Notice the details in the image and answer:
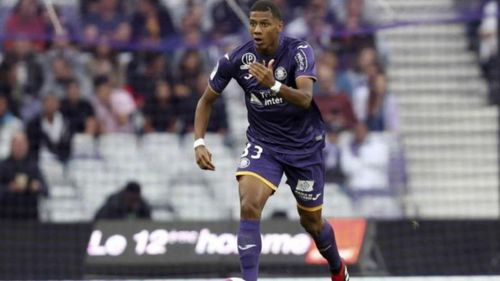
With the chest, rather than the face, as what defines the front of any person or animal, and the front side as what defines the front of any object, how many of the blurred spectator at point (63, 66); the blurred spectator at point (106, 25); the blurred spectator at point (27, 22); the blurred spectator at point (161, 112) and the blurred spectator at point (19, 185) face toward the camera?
5

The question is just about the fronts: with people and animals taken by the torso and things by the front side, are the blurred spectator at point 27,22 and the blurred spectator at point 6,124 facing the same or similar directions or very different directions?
same or similar directions

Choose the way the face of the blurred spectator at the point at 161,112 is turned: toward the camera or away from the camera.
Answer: toward the camera

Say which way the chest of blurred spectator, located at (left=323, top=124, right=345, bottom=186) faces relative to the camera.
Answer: toward the camera

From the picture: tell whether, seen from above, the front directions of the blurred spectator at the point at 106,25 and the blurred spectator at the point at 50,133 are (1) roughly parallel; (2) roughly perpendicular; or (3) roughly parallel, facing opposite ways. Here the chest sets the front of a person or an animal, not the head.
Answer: roughly parallel

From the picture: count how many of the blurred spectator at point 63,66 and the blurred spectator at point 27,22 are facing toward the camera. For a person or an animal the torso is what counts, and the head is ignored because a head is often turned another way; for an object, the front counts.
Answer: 2

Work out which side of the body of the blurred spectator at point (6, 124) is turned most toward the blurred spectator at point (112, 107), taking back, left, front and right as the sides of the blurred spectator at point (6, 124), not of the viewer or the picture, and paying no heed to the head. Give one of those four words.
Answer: left

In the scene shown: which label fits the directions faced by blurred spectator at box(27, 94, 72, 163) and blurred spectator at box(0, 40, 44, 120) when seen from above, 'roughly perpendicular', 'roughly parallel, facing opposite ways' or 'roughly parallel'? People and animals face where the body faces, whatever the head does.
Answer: roughly parallel

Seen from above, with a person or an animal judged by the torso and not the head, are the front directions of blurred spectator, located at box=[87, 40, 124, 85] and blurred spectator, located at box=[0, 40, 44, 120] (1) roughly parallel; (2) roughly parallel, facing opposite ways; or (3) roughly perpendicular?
roughly parallel

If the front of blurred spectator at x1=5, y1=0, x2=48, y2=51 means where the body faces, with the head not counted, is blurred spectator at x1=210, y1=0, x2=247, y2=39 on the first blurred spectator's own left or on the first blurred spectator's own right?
on the first blurred spectator's own left

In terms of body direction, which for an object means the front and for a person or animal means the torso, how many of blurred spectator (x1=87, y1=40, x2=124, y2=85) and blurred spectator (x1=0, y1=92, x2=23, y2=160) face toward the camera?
2

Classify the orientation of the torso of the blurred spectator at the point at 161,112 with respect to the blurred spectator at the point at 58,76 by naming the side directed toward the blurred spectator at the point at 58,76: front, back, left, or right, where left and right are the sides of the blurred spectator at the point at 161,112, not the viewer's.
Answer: right

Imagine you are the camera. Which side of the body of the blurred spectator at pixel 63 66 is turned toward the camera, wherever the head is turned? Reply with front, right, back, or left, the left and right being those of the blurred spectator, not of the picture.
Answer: front

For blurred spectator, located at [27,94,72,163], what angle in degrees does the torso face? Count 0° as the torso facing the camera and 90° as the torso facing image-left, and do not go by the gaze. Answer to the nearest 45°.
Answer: approximately 0°

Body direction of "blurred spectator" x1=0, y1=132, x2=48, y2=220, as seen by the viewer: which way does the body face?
toward the camera
